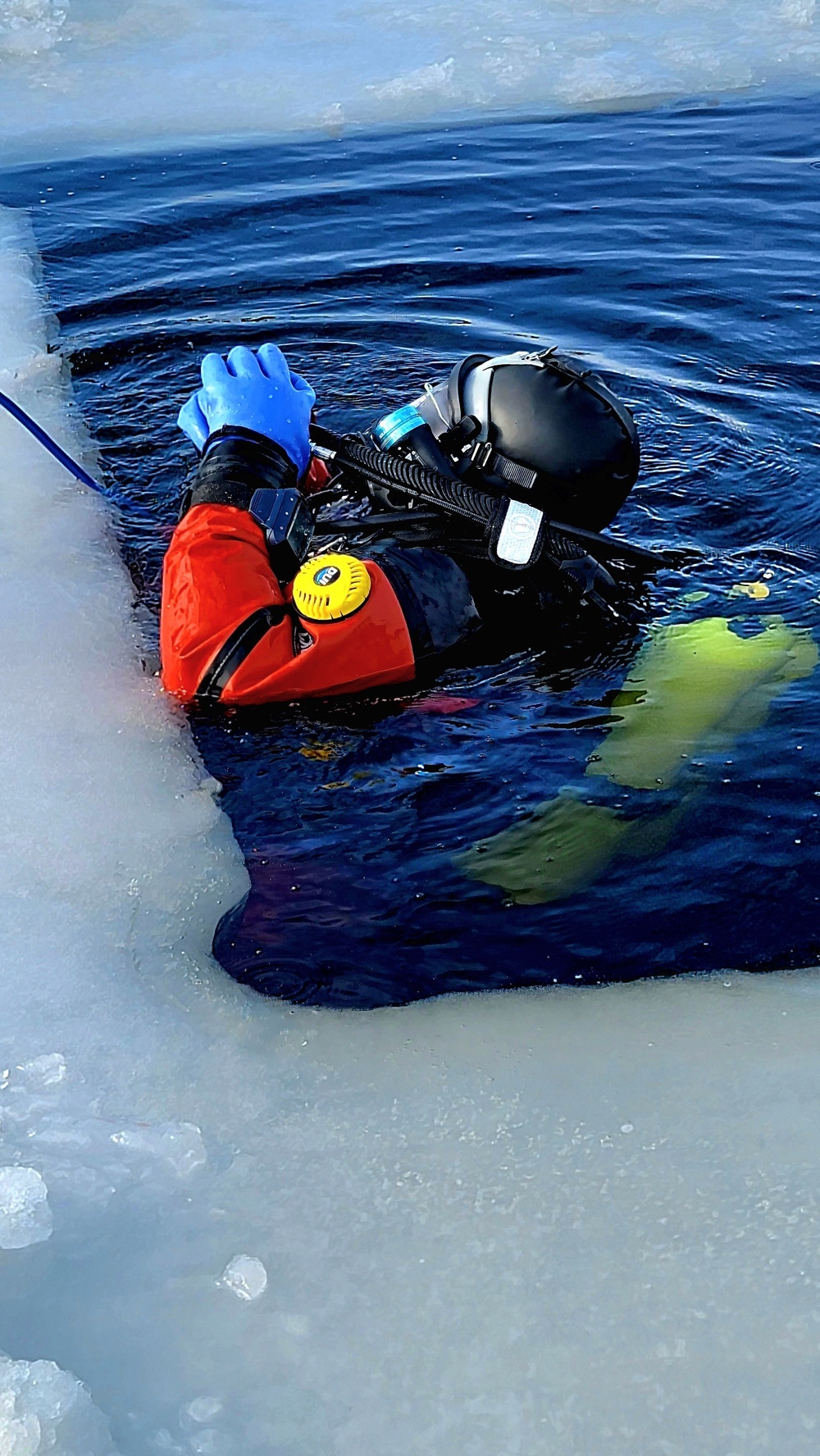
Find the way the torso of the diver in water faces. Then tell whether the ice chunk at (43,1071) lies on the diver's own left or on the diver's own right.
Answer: on the diver's own left

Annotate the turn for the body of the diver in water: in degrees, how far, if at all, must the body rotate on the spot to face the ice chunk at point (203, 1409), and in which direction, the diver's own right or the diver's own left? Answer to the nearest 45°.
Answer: approximately 90° to the diver's own left

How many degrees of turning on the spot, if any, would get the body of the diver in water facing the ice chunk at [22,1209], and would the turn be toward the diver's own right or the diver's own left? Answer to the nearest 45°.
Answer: approximately 90° to the diver's own left

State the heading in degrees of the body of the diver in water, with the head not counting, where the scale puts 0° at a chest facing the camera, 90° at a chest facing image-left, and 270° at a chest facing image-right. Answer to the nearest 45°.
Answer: approximately 90°
